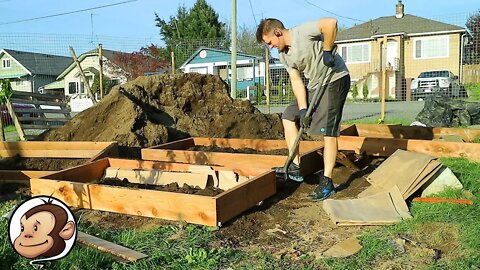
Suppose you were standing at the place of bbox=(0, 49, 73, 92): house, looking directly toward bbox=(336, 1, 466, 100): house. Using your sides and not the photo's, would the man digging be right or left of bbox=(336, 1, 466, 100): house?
right

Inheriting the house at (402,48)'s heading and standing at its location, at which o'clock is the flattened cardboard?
The flattened cardboard is roughly at 12 o'clock from the house.

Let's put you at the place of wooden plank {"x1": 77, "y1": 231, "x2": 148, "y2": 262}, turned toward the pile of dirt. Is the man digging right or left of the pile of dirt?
right

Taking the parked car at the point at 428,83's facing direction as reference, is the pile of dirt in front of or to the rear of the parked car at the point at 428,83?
in front

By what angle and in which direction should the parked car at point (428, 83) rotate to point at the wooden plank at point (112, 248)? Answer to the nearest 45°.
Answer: approximately 45° to its left

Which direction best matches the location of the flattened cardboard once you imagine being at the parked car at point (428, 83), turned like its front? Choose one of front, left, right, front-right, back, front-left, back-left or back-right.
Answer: front-left

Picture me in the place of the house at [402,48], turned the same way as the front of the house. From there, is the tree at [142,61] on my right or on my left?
on my right

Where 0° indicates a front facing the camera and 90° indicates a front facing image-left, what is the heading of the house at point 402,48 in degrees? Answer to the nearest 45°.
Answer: approximately 0°
